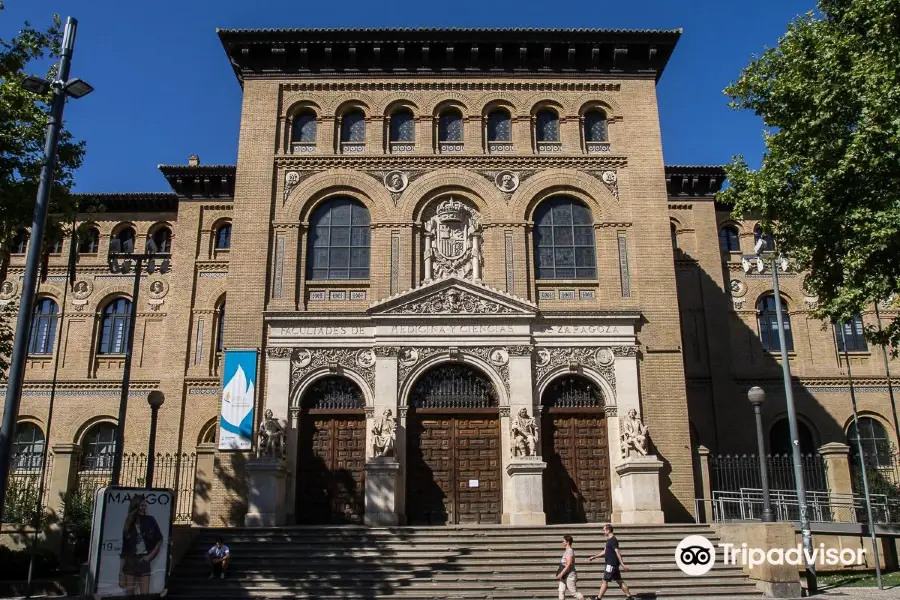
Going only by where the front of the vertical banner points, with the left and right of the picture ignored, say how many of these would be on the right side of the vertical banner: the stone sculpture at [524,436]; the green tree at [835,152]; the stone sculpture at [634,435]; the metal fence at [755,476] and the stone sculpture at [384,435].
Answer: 0

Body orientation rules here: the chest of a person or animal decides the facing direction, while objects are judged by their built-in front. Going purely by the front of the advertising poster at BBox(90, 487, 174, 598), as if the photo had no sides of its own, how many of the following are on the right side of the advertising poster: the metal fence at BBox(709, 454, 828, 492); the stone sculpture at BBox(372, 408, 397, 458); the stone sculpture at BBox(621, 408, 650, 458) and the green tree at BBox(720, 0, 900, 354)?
0

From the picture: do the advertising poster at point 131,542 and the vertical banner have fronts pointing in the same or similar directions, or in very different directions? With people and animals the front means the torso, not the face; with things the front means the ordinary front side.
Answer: same or similar directions

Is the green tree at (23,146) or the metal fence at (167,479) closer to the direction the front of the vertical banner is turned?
the green tree

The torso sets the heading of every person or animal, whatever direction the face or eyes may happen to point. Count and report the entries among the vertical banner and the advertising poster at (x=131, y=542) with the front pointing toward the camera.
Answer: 2

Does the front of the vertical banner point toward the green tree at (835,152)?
no

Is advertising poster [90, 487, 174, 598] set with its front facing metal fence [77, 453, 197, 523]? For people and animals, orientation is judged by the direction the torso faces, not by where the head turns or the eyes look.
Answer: no

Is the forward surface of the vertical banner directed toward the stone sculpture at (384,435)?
no

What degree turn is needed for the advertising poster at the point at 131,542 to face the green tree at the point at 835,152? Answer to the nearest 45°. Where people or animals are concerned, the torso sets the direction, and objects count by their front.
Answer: approximately 90° to its left

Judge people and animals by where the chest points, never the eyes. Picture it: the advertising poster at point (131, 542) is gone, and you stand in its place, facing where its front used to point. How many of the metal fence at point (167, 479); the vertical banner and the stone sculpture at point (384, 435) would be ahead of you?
0

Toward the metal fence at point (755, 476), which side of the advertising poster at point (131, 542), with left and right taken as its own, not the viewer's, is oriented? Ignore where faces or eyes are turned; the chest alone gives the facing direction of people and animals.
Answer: left

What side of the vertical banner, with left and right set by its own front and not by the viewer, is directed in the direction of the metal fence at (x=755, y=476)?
left

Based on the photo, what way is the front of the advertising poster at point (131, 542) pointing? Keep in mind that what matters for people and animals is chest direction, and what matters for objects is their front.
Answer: toward the camera

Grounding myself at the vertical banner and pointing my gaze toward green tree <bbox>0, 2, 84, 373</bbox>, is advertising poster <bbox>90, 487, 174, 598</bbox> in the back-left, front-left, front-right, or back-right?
front-left

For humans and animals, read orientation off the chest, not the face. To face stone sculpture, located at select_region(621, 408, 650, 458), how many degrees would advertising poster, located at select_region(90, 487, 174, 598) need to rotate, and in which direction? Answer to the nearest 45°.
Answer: approximately 90° to its left

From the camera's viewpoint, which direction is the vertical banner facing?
toward the camera
